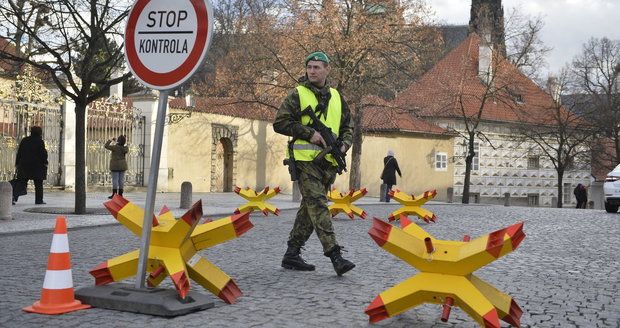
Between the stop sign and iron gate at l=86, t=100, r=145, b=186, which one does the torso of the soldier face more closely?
the stop sign

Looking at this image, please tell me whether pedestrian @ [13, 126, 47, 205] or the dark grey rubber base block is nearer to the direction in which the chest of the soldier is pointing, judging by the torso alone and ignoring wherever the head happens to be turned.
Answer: the dark grey rubber base block

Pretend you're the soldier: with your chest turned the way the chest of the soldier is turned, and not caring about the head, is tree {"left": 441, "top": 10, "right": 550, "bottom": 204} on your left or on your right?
on your left

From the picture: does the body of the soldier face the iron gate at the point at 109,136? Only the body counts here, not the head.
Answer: no

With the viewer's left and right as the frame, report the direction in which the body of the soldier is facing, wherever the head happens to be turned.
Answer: facing the viewer and to the right of the viewer

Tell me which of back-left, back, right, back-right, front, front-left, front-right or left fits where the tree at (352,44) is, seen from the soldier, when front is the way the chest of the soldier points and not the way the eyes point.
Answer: back-left

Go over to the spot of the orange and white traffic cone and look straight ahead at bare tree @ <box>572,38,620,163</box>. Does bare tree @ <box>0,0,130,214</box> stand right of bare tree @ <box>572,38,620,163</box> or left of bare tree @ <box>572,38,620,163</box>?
left

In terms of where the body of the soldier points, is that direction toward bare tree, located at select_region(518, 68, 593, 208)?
no

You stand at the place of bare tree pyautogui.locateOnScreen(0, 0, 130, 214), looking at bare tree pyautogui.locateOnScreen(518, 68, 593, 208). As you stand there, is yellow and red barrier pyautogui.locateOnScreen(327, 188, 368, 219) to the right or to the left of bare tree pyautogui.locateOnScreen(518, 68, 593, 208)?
right

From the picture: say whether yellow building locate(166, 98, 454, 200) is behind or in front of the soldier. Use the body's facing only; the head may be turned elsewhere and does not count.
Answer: behind

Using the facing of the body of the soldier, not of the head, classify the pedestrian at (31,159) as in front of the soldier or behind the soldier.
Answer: behind

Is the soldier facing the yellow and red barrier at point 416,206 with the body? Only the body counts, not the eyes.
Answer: no
